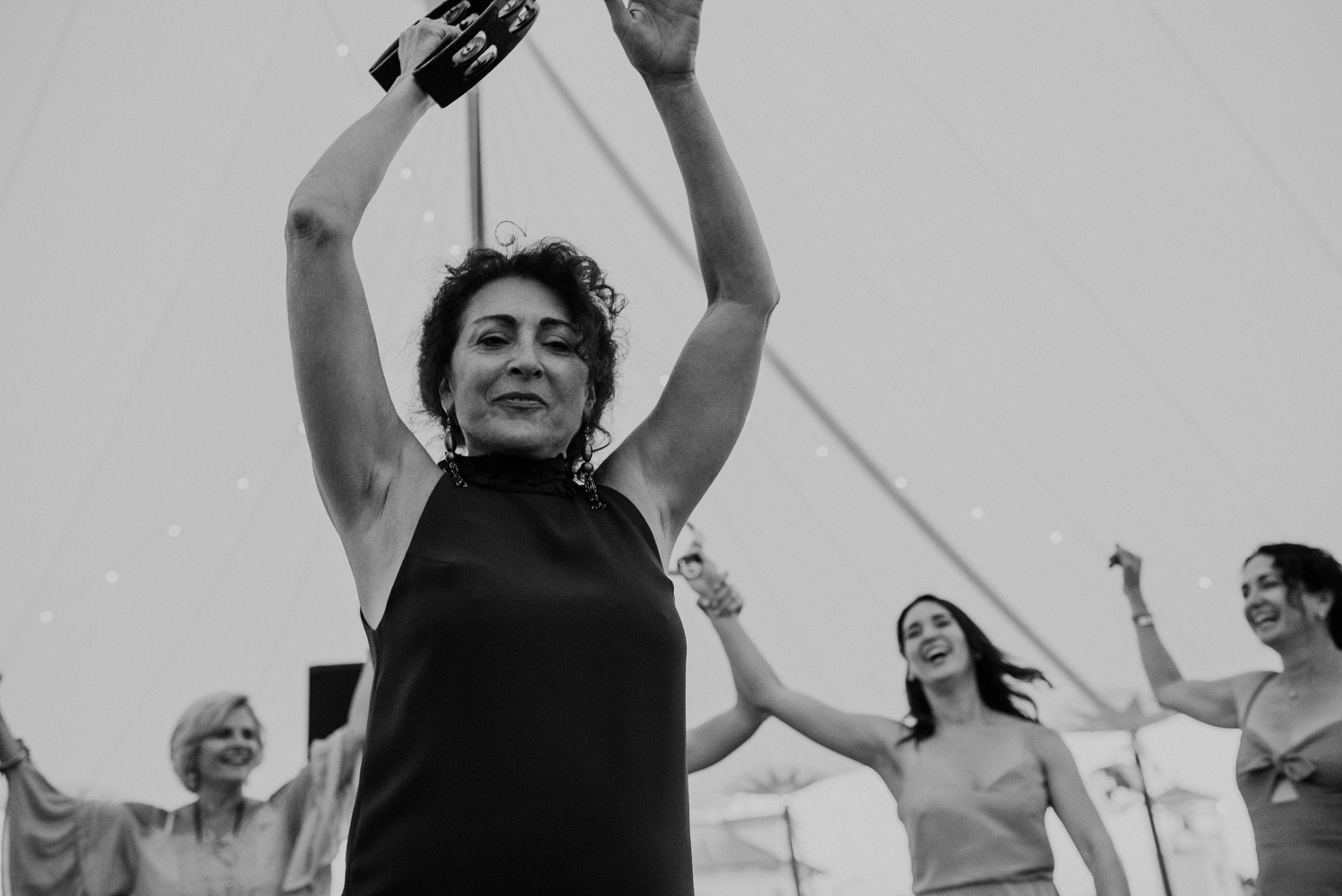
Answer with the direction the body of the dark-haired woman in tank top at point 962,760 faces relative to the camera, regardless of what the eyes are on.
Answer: toward the camera

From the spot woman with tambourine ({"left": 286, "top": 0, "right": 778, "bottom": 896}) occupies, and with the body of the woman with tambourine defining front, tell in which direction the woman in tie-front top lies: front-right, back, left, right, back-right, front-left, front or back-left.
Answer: back-left

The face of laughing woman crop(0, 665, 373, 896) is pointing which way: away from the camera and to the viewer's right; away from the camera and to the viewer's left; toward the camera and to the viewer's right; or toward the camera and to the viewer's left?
toward the camera and to the viewer's right

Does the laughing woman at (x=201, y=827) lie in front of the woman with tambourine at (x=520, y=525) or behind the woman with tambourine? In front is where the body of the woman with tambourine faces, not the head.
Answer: behind

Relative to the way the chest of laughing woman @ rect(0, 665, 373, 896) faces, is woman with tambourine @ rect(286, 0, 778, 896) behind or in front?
in front

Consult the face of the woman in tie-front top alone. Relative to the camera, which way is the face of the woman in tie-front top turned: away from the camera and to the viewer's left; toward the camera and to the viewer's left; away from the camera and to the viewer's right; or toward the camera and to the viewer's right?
toward the camera and to the viewer's left

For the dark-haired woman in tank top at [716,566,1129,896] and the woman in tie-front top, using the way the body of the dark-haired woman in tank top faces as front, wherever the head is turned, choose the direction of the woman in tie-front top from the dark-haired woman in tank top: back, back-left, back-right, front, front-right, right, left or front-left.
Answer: left

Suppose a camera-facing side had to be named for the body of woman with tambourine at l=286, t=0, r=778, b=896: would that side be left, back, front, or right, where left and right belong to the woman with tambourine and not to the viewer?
front

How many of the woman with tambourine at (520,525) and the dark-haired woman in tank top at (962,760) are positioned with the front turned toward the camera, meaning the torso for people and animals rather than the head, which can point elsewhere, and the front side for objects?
2

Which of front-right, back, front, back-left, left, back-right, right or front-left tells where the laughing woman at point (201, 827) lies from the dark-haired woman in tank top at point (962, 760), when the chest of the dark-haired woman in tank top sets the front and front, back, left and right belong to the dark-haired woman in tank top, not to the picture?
right
